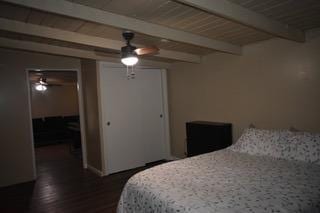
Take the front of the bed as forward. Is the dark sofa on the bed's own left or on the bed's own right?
on the bed's own right

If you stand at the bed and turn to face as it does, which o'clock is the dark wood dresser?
The dark wood dresser is roughly at 4 o'clock from the bed.

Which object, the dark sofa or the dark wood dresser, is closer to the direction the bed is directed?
the dark sofa

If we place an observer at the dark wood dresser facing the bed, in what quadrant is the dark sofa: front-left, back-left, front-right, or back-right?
back-right

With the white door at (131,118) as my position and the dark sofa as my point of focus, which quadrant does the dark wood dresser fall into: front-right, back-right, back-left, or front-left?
back-right

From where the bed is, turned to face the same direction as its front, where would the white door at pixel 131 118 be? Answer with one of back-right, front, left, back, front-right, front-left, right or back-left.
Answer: right
